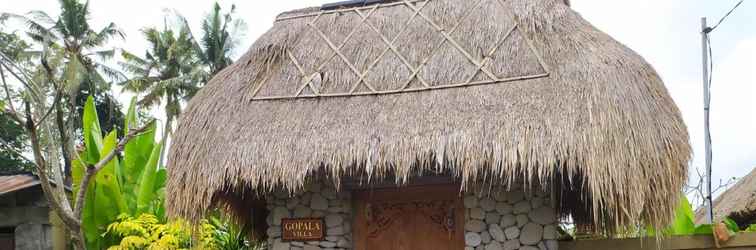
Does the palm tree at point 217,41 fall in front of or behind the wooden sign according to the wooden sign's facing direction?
behind

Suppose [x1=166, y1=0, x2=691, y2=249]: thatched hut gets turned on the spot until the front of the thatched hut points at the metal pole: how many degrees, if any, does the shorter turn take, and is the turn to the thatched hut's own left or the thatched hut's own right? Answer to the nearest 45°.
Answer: approximately 135° to the thatched hut's own left

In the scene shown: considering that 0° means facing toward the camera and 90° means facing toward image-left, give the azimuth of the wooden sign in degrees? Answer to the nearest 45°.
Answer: approximately 0°

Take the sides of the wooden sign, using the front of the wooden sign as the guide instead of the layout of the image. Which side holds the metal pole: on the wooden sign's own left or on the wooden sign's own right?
on the wooden sign's own left
